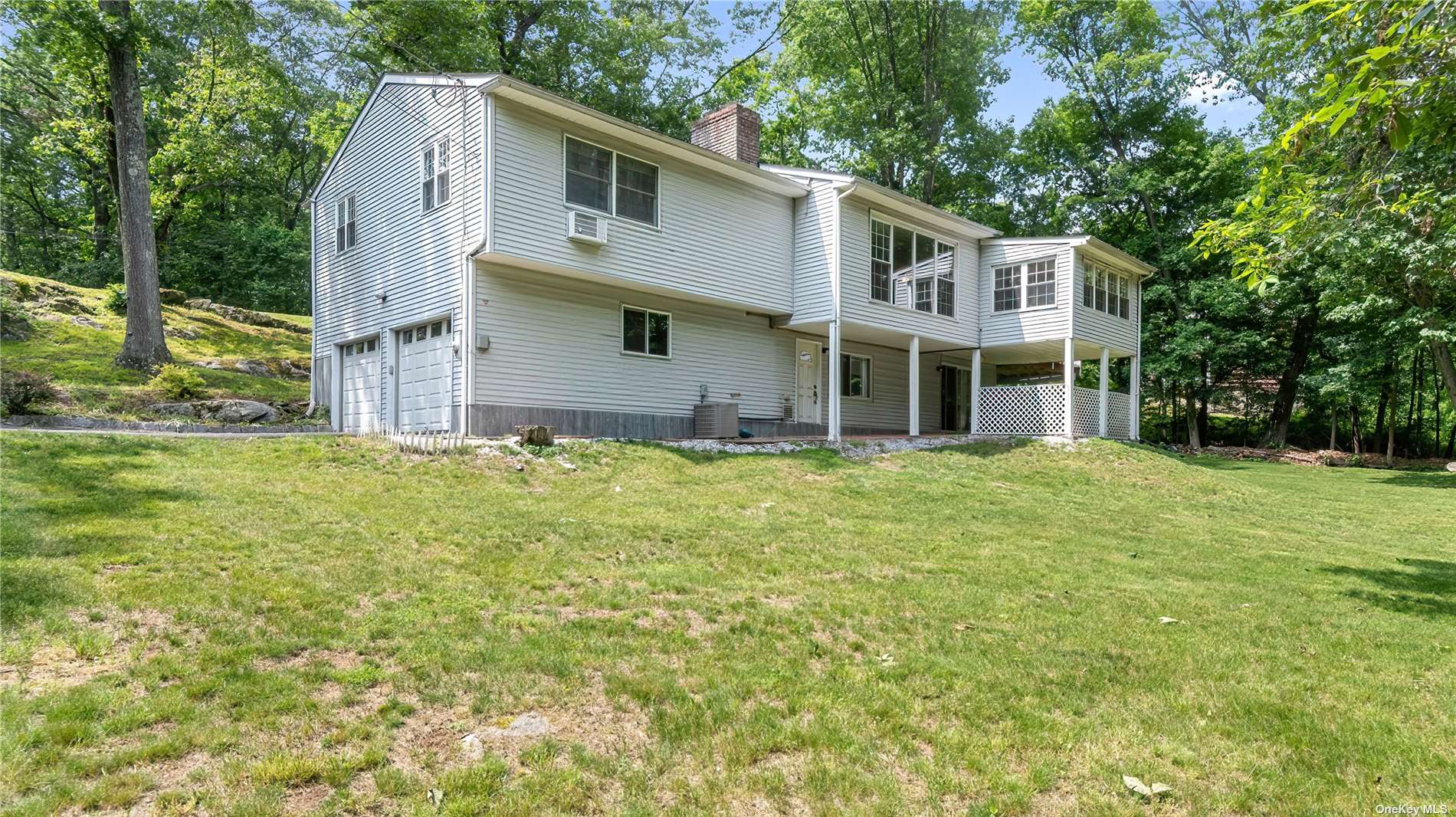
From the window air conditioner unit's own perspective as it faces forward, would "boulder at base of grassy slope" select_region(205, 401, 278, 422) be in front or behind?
behind

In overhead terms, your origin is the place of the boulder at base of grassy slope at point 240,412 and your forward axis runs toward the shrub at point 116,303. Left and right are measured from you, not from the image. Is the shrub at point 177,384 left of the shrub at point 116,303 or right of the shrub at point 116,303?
left

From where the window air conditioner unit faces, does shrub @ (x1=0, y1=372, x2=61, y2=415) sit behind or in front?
behind

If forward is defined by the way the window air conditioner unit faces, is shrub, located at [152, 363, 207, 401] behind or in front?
behind

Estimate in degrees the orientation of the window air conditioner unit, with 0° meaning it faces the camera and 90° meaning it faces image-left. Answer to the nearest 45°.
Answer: approximately 315°
